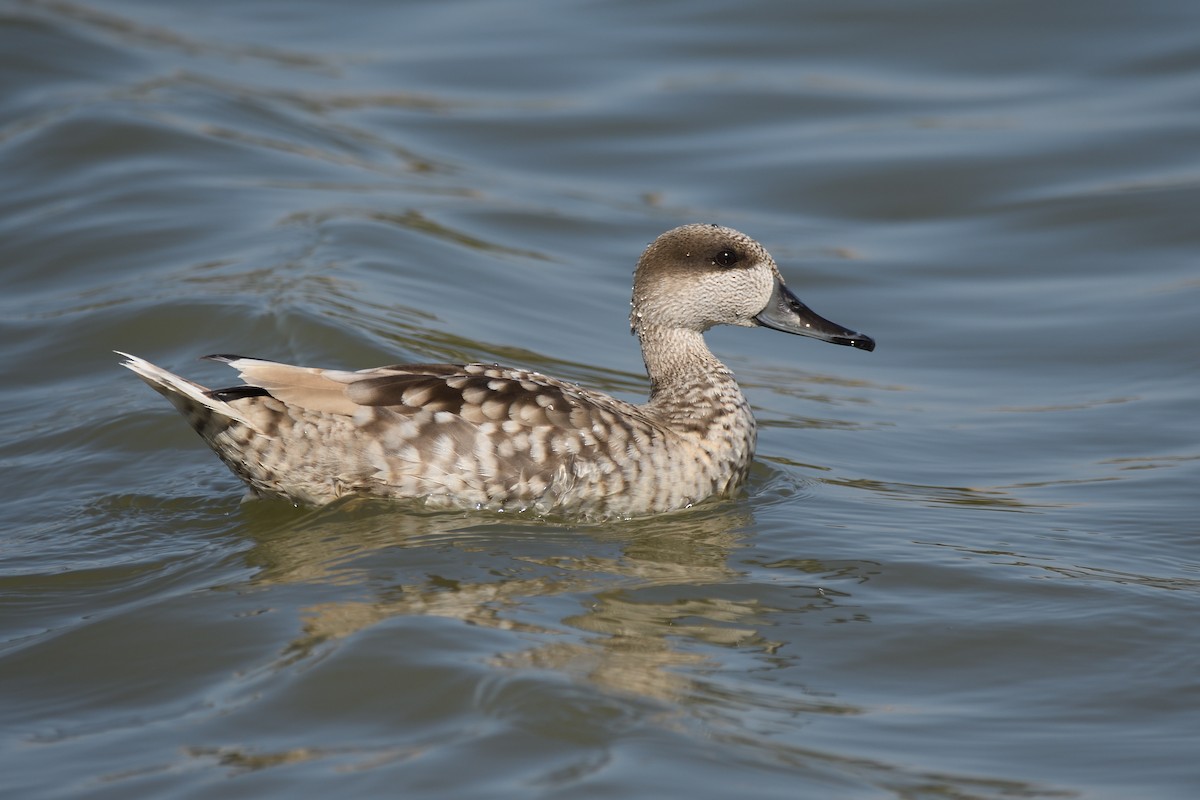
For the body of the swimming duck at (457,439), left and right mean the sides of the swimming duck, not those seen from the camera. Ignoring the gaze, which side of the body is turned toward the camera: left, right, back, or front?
right
